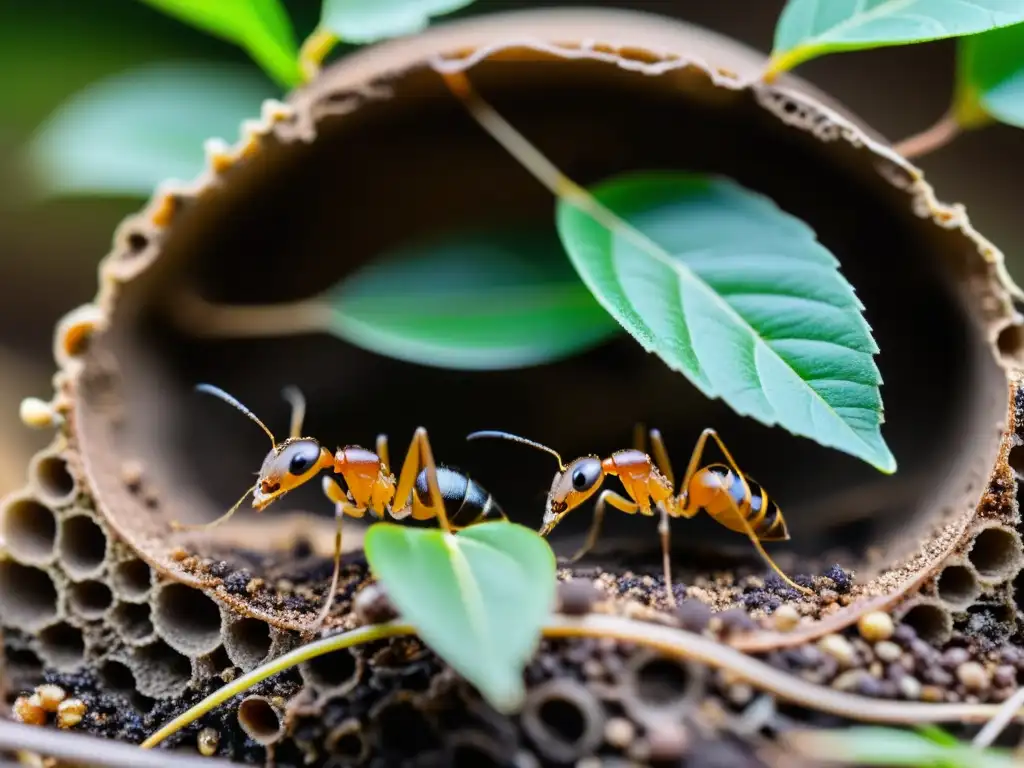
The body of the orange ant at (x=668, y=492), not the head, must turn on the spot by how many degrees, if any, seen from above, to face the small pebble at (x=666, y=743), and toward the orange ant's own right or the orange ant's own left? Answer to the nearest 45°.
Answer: approximately 90° to the orange ant's own left

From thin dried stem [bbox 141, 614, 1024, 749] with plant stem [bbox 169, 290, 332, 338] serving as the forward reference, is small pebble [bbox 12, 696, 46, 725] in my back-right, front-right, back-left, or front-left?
front-left

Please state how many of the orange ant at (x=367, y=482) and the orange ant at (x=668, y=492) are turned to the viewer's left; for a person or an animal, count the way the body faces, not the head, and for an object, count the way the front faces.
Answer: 2

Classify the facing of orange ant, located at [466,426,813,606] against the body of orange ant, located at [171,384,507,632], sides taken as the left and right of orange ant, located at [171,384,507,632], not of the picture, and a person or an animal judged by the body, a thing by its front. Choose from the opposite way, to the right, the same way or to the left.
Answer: the same way

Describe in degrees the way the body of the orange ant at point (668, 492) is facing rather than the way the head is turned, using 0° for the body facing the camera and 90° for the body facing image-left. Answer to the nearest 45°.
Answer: approximately 90°

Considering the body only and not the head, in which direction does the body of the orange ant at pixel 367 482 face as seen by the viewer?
to the viewer's left
